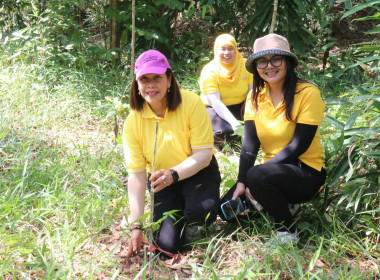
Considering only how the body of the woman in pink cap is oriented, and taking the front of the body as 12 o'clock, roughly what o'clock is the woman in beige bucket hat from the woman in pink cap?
The woman in beige bucket hat is roughly at 8 o'clock from the woman in pink cap.

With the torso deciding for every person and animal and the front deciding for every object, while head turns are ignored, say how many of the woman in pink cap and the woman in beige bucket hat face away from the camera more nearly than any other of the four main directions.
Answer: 0

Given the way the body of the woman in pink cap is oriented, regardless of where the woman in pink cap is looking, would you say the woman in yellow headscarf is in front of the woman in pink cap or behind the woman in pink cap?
behind

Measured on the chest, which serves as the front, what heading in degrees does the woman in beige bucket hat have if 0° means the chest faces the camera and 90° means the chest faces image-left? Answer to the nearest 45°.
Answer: approximately 45°

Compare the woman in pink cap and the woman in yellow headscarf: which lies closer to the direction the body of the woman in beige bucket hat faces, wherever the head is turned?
the woman in pink cap

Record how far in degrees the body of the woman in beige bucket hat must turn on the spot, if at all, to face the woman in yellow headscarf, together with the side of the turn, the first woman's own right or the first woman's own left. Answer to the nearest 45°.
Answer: approximately 135° to the first woman's own right
